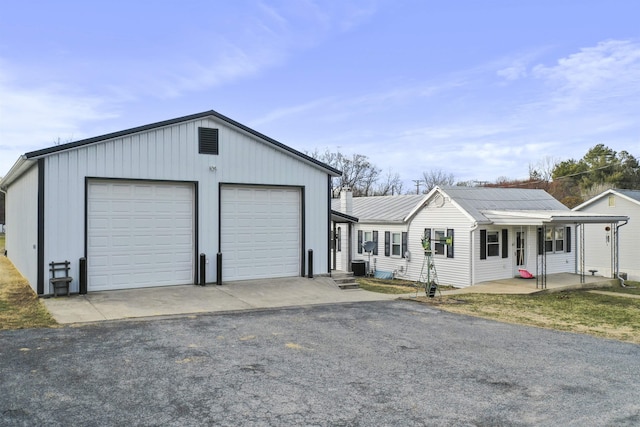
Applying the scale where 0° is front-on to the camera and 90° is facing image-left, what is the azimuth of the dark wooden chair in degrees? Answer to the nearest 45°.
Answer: approximately 0°

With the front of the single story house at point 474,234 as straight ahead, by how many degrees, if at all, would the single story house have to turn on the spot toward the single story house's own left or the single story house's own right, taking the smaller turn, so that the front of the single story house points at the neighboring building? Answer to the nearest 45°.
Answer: approximately 90° to the single story house's own left

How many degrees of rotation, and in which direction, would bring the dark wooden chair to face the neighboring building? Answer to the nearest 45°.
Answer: approximately 90° to its left

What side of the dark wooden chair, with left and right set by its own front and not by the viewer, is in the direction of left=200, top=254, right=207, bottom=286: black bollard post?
left

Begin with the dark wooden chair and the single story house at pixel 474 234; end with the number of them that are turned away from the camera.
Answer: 0

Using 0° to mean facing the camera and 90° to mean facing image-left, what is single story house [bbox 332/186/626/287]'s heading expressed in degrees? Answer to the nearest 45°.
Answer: approximately 315°

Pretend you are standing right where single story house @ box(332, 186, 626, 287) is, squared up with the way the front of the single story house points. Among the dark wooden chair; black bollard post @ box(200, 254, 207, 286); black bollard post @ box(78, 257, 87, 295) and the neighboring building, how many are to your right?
3

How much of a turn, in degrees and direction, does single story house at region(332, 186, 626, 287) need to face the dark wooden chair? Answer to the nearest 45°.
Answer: approximately 90° to its right

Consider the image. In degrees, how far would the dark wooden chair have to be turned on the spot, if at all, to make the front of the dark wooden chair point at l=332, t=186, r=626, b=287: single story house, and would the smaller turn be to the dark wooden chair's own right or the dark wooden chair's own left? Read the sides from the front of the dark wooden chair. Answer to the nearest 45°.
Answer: approximately 90° to the dark wooden chair's own left

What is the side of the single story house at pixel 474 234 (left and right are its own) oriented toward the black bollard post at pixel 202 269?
right

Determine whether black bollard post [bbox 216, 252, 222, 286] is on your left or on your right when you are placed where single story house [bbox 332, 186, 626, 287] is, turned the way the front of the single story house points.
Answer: on your right
